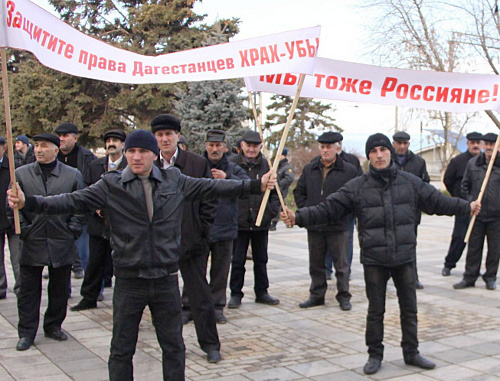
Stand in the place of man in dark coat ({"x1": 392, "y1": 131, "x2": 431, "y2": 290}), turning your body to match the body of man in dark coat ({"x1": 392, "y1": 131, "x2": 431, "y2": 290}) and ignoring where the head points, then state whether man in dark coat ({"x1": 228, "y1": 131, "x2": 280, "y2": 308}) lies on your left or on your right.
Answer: on your right

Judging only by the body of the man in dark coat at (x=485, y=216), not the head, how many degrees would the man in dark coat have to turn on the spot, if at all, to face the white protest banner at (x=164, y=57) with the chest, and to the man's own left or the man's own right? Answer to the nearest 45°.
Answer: approximately 45° to the man's own right

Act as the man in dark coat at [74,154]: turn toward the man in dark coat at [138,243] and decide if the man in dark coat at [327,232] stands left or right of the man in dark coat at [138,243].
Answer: left

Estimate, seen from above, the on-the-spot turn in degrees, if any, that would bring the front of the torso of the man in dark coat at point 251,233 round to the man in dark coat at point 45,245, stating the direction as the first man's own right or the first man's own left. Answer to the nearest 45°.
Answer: approximately 45° to the first man's own right

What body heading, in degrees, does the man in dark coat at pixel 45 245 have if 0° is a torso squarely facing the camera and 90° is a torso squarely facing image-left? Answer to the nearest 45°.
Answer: approximately 0°

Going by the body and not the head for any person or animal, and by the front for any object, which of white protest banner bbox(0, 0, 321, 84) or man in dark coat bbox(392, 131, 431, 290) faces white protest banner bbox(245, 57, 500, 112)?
the man in dark coat

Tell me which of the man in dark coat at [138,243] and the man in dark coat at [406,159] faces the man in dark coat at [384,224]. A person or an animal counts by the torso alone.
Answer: the man in dark coat at [406,159]
